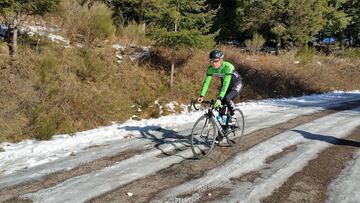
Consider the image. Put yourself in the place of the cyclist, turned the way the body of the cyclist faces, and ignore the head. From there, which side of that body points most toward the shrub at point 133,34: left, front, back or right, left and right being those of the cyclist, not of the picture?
right

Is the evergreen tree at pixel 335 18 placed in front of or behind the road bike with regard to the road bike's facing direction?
behind

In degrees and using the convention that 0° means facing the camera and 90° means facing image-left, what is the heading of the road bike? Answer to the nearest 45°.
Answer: approximately 45°

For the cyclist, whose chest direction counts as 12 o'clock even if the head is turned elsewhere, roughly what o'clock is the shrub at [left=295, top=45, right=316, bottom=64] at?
The shrub is roughly at 5 o'clock from the cyclist.

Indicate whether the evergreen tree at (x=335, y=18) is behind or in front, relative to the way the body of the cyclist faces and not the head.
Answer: behind

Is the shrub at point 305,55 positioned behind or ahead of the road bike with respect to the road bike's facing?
behind

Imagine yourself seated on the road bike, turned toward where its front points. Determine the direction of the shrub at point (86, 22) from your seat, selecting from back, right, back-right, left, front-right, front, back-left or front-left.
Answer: right

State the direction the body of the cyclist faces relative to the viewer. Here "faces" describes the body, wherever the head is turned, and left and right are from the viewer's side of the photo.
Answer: facing the viewer and to the left of the viewer
